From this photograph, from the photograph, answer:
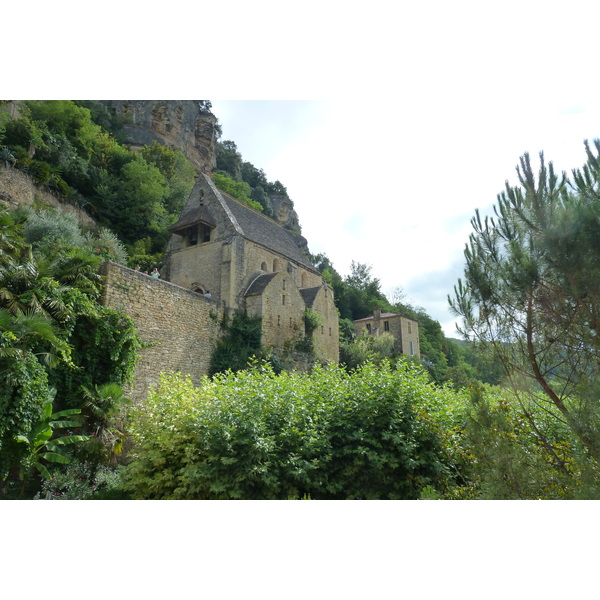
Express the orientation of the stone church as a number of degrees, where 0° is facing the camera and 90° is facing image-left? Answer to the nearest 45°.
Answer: approximately 45°

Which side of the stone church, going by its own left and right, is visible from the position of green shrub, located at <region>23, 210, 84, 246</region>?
front

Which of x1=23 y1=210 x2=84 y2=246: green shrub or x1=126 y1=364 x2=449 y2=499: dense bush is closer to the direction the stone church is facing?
the green shrub

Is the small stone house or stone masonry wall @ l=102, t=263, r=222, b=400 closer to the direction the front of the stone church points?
the stone masonry wall

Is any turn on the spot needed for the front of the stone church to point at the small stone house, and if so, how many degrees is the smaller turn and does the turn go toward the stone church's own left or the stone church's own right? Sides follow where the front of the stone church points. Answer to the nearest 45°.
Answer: approximately 180°

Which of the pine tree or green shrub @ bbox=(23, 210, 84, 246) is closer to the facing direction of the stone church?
the green shrub

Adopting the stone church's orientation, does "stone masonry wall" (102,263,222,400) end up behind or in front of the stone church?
in front

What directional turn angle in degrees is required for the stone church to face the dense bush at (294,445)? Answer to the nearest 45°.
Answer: approximately 45° to its left
